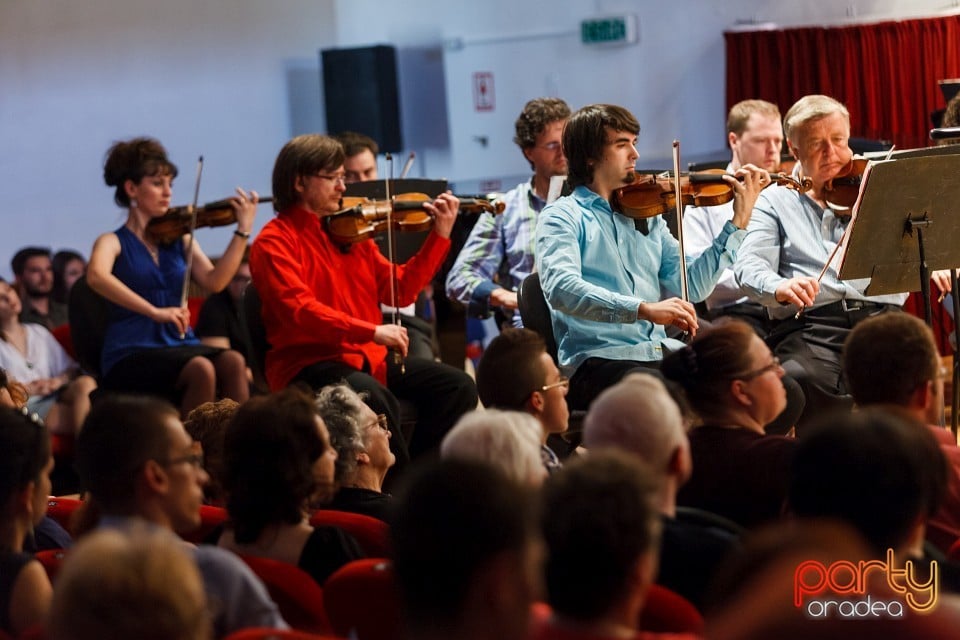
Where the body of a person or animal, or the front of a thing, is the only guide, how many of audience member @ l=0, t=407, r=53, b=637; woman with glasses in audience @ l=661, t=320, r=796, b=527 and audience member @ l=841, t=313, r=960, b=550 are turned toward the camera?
0

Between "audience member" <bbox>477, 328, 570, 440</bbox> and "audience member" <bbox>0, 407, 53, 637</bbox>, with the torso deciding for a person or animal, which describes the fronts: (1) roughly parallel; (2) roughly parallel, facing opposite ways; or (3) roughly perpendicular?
roughly parallel

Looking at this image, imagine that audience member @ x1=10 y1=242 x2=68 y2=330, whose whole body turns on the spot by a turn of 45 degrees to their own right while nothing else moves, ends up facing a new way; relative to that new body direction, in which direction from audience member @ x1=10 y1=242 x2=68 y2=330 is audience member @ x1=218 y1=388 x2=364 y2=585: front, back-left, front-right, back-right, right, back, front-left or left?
front

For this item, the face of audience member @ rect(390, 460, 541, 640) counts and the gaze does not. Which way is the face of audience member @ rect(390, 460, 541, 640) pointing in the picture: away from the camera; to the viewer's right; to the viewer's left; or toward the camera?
away from the camera

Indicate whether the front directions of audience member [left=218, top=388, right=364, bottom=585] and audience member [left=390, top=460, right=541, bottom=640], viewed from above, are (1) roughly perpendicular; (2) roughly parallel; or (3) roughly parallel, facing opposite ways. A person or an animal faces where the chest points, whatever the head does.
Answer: roughly parallel

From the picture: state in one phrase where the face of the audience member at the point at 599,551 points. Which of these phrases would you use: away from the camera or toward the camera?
away from the camera

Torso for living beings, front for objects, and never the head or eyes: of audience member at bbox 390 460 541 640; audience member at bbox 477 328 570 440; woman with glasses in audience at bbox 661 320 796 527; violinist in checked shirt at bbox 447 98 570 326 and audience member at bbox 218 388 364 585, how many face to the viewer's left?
0

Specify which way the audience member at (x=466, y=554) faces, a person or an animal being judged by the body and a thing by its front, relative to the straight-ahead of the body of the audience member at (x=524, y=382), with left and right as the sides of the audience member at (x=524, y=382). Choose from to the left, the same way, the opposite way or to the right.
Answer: the same way

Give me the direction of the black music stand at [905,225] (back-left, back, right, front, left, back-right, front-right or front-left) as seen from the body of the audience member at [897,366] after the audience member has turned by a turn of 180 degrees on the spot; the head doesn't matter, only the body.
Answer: back-right

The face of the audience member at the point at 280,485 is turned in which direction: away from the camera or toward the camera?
away from the camera

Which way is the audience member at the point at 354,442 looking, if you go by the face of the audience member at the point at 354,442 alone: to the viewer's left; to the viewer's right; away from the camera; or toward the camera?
to the viewer's right

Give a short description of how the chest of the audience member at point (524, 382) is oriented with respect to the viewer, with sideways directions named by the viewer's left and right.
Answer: facing away from the viewer and to the right of the viewer
